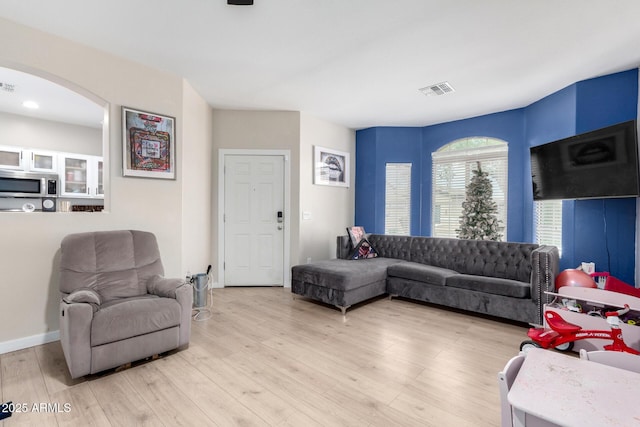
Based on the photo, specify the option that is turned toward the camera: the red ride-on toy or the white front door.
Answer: the white front door

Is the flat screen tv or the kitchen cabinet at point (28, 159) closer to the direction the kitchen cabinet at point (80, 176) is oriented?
the flat screen tv

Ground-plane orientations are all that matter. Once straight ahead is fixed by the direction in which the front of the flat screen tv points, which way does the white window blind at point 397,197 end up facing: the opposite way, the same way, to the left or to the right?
to the left

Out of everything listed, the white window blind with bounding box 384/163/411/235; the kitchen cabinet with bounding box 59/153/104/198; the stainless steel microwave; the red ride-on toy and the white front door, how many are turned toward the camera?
4

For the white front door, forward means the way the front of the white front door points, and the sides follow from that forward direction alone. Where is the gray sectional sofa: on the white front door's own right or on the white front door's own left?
on the white front door's own left

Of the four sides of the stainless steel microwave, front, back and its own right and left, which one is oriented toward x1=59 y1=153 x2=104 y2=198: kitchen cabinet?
left

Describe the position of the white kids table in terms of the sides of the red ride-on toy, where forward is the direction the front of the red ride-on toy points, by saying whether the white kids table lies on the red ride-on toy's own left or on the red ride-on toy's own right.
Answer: on the red ride-on toy's own right

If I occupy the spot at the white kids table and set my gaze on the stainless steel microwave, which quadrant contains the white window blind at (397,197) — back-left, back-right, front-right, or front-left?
front-right

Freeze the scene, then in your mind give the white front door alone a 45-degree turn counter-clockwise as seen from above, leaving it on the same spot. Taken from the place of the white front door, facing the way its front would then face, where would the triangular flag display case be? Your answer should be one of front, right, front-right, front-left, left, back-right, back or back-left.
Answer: front-left

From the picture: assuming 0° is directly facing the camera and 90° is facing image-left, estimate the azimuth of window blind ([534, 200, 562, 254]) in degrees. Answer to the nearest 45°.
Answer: approximately 45°

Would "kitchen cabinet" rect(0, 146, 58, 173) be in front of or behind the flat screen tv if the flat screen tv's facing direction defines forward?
in front

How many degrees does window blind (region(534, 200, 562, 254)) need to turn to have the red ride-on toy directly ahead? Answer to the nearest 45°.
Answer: approximately 45° to its left

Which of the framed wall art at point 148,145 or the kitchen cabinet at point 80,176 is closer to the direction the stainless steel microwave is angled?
the framed wall art

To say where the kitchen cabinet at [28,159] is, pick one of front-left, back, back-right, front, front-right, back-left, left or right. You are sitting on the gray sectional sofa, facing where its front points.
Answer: front-right

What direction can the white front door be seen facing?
toward the camera

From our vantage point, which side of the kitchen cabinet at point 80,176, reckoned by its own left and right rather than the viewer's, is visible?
front

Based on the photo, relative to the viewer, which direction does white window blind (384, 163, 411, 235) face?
toward the camera

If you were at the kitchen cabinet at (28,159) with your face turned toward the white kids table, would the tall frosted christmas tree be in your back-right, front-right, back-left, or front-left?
front-left

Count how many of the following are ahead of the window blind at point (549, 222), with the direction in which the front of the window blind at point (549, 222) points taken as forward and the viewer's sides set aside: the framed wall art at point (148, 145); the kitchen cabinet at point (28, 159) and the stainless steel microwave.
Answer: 3

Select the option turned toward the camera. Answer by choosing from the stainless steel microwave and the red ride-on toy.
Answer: the stainless steel microwave
